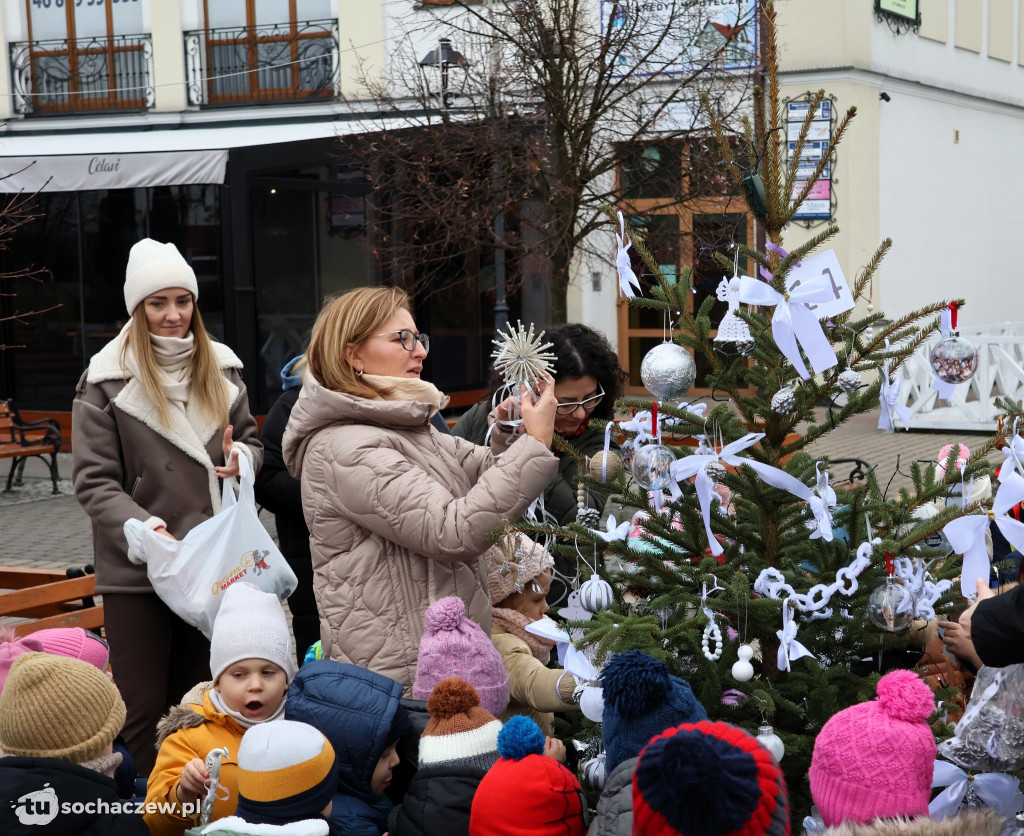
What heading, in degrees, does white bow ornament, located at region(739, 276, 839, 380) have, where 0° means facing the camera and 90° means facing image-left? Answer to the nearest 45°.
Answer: approximately 0°

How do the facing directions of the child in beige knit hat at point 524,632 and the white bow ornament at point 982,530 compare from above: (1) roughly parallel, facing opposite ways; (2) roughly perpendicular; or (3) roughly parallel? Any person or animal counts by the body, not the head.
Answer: roughly perpendicular

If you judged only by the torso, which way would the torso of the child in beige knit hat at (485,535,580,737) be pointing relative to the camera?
to the viewer's right

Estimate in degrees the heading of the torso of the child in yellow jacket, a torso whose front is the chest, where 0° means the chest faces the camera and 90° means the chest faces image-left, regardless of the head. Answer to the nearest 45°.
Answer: approximately 315°

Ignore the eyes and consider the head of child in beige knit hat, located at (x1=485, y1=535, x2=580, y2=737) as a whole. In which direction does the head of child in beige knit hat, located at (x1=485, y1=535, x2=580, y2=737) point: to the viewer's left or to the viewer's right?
to the viewer's right

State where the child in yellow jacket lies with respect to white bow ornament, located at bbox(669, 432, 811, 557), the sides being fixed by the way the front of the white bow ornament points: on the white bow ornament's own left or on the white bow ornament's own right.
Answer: on the white bow ornament's own right
